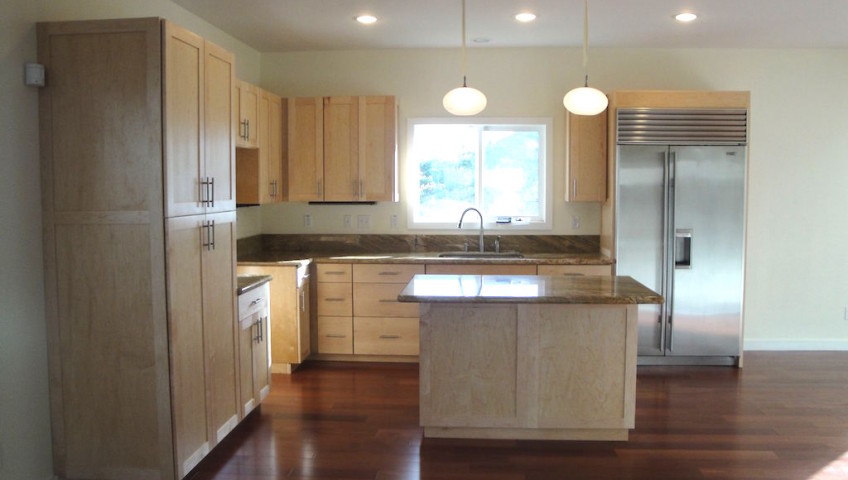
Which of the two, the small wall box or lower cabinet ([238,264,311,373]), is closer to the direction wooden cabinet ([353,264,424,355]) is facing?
the small wall box

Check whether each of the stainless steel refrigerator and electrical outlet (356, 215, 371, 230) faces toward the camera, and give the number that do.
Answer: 2

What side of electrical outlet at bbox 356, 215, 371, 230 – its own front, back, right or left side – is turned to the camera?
front

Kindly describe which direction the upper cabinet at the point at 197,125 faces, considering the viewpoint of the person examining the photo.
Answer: facing the viewer and to the right of the viewer

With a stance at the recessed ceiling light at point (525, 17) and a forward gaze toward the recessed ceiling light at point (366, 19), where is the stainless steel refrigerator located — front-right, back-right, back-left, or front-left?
back-right

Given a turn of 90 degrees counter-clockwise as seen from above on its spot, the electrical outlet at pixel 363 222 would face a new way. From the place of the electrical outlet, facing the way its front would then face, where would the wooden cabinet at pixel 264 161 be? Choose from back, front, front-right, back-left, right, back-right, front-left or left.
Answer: back-right

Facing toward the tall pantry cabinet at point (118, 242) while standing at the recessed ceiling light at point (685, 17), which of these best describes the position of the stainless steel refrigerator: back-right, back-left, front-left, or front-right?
back-right

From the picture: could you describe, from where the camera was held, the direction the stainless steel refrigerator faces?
facing the viewer

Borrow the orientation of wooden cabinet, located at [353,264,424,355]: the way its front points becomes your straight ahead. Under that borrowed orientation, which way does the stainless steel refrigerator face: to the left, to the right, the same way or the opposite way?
the same way

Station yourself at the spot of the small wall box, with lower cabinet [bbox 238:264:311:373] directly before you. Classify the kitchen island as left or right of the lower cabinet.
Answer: right

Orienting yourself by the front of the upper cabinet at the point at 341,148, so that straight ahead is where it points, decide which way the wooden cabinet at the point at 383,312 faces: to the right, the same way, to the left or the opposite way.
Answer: the same way

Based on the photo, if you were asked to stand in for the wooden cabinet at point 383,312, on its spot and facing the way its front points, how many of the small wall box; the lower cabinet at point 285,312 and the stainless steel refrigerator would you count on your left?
1

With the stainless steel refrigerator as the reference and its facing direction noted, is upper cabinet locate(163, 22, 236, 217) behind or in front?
in front
